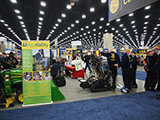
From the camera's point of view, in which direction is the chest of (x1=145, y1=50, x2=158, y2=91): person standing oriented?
to the viewer's left

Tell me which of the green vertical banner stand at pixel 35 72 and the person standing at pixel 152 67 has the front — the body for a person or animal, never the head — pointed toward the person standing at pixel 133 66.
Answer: the person standing at pixel 152 67

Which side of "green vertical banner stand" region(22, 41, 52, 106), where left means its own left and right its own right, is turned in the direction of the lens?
front

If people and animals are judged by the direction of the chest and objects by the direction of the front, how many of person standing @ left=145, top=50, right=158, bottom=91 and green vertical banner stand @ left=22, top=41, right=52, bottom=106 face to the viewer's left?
1

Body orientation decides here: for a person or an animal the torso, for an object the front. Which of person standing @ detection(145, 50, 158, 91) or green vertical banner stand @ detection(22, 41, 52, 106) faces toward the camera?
the green vertical banner stand

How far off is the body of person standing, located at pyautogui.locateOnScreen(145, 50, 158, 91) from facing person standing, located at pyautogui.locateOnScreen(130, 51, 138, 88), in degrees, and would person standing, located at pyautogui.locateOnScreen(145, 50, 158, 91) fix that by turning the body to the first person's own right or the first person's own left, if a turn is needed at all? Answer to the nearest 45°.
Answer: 0° — they already face them

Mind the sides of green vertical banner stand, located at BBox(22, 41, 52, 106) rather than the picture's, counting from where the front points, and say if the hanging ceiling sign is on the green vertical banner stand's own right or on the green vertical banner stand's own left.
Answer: on the green vertical banner stand's own left

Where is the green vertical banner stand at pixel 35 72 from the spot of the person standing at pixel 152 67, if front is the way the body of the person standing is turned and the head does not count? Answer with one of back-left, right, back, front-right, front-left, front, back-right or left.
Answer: front-left
